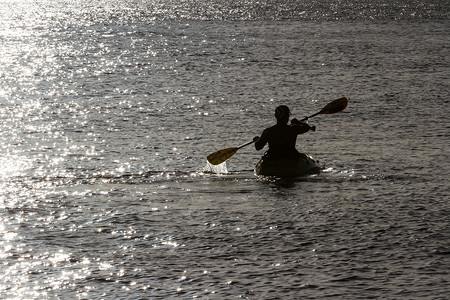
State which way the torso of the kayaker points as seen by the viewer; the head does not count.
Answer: away from the camera
